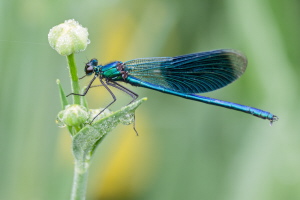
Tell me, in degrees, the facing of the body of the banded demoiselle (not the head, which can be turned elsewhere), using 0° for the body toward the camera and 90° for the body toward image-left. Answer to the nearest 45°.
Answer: approximately 90°
